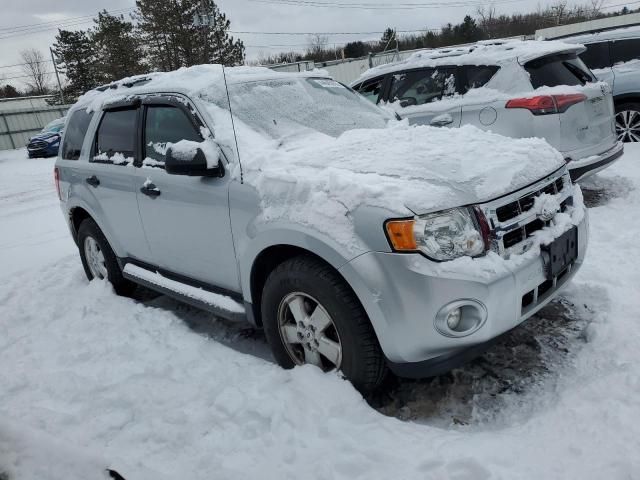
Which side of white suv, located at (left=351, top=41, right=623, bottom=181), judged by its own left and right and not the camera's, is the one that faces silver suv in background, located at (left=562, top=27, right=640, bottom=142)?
right

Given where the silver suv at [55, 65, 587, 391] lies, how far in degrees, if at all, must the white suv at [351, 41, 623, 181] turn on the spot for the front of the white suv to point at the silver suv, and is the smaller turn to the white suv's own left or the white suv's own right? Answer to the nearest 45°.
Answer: approximately 135° to the white suv's own left

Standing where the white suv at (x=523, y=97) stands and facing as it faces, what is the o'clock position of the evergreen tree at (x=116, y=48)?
The evergreen tree is roughly at 12 o'clock from the white suv.

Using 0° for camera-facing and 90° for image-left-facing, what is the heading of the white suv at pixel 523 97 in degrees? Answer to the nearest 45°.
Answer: approximately 135°

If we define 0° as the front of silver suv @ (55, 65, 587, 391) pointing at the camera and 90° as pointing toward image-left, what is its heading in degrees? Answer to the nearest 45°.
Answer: approximately 315°

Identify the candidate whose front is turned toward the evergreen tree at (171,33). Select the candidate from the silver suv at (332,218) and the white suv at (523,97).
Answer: the white suv

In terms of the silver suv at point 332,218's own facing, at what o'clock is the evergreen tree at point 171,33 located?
The evergreen tree is roughly at 7 o'clock from the silver suv.

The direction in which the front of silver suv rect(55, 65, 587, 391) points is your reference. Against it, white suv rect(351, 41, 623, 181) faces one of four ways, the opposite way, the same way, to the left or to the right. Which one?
the opposite way

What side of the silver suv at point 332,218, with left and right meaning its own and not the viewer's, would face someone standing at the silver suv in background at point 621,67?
left

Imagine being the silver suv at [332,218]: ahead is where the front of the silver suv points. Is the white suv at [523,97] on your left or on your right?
on your left
